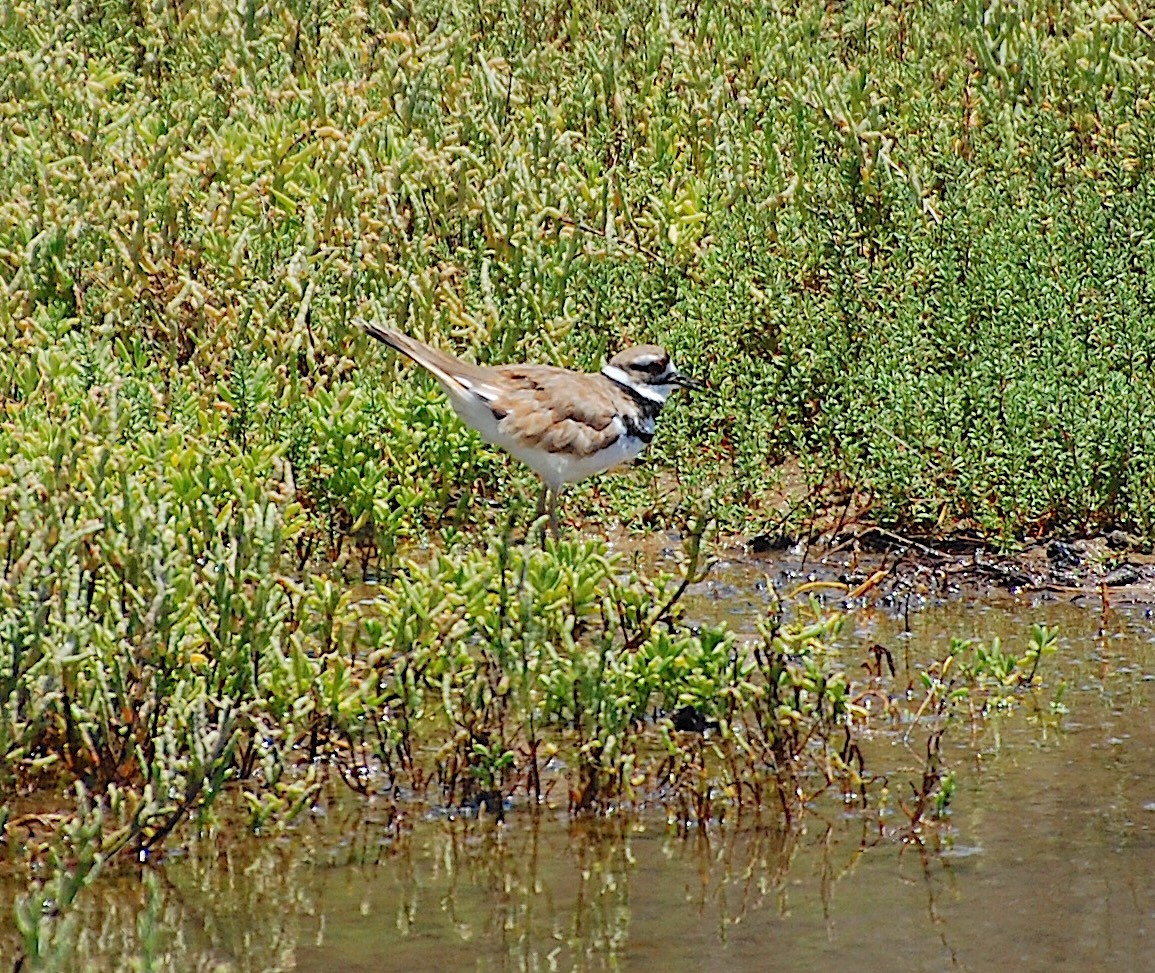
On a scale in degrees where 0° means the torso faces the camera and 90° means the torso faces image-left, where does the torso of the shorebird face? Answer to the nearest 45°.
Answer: approximately 270°
